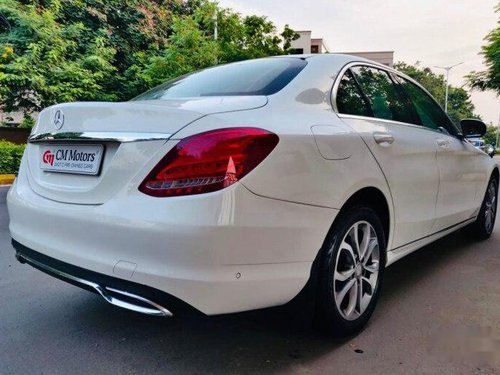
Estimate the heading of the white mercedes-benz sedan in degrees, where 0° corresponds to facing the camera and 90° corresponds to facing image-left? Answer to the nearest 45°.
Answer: approximately 225°

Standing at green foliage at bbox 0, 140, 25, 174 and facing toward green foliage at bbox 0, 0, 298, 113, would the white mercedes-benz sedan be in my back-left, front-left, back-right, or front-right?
back-right

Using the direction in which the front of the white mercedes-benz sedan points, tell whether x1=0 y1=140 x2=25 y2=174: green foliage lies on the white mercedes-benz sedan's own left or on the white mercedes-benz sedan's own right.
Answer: on the white mercedes-benz sedan's own left

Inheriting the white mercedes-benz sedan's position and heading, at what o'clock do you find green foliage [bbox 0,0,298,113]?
The green foliage is roughly at 10 o'clock from the white mercedes-benz sedan.
